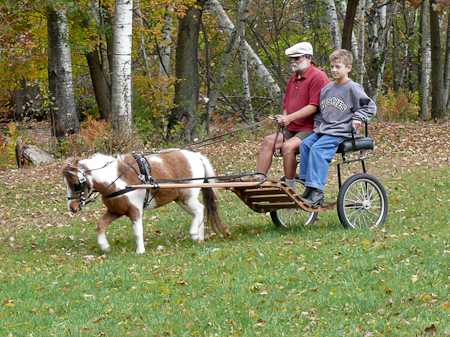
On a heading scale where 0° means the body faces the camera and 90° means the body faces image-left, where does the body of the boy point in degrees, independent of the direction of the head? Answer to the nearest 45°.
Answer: approximately 45°

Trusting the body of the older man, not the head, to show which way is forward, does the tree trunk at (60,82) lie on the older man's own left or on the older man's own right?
on the older man's own right

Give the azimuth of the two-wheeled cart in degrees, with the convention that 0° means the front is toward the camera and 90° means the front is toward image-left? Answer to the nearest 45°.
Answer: approximately 45°

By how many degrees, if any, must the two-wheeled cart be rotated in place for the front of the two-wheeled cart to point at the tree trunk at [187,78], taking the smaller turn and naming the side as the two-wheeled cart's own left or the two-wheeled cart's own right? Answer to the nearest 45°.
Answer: approximately 135° to the two-wheeled cart's own right

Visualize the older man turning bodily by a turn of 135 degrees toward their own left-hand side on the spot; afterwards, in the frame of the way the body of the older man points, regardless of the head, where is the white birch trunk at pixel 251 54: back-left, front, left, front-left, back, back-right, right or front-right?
left

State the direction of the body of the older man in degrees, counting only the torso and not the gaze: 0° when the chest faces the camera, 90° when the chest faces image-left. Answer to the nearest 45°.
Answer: approximately 45°

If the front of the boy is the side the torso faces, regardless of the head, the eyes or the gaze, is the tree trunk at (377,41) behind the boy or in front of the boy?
behind

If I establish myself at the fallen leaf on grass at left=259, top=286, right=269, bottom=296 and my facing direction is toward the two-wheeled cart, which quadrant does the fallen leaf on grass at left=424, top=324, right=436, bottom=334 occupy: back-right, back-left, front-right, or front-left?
back-right

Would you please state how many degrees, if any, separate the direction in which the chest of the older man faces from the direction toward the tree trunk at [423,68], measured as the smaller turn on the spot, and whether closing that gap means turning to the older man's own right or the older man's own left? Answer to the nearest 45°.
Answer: approximately 135° to the older man's own right
